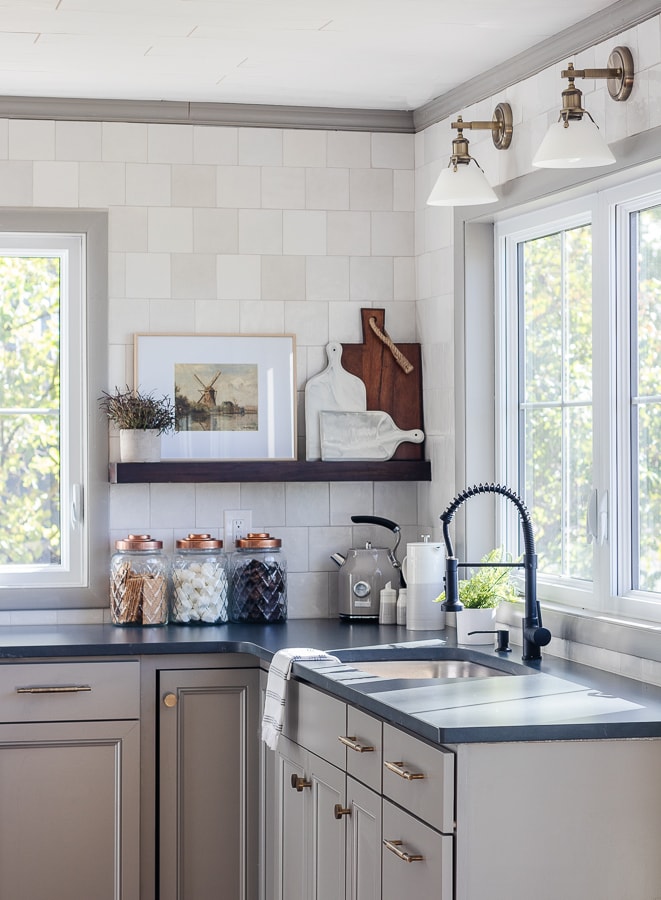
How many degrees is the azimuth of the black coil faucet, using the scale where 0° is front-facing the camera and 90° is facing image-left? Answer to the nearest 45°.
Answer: approximately 90°

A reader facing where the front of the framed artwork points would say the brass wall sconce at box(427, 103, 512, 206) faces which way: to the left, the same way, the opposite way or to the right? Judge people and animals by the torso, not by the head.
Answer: to the right

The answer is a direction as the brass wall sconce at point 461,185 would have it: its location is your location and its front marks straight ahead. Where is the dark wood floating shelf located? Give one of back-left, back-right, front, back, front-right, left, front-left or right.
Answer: front-right

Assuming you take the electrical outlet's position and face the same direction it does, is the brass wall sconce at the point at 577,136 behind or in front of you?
in front

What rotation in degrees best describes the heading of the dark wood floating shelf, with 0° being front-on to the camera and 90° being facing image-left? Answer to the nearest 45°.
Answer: approximately 0°

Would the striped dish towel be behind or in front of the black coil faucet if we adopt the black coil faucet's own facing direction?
in front

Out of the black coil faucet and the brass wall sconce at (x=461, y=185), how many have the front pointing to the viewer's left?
2

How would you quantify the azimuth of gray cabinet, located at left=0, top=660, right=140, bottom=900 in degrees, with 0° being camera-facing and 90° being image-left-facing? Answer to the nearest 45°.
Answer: approximately 0°

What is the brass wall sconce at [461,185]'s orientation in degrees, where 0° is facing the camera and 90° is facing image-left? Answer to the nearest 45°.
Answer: approximately 90°

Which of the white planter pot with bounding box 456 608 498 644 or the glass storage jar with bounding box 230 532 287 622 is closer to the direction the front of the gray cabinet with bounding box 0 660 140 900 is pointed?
the white planter pot

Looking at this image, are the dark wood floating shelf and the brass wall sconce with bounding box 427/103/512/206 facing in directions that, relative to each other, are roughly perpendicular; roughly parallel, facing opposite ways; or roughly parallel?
roughly perpendicular

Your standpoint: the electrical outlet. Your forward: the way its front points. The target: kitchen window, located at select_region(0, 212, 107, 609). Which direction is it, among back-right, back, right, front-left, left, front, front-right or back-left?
right

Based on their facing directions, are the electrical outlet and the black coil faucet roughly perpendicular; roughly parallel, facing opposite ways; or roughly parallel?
roughly perpendicular
